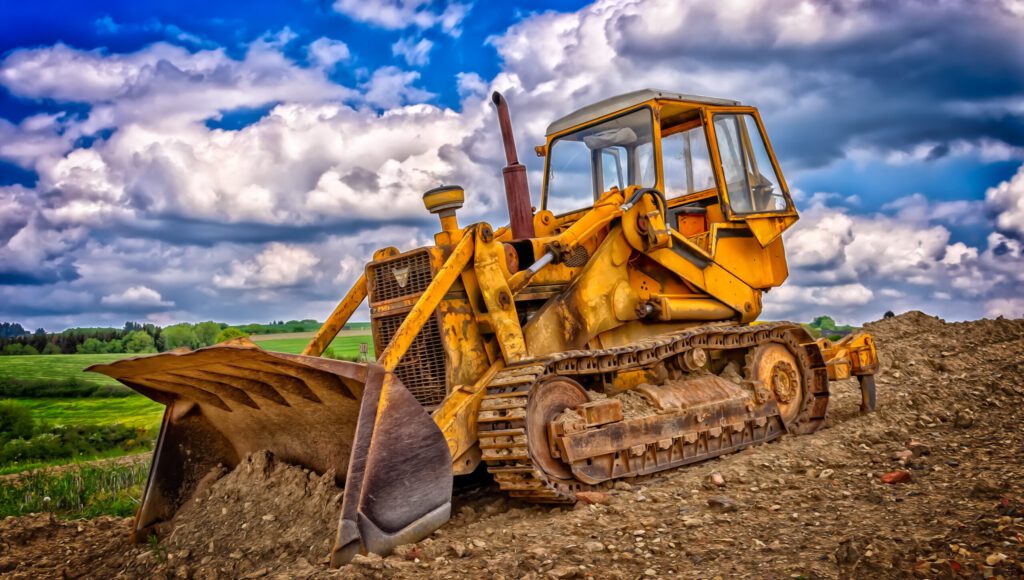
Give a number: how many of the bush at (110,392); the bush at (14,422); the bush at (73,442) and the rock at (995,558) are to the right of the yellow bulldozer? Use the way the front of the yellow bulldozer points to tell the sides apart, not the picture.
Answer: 3

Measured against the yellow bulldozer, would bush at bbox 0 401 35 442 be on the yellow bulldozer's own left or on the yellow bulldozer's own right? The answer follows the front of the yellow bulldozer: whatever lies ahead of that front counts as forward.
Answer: on the yellow bulldozer's own right

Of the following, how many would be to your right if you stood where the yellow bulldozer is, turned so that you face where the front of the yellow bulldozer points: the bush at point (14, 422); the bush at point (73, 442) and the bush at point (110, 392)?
3

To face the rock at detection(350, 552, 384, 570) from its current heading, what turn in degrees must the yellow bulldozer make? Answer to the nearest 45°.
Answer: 0° — it already faces it

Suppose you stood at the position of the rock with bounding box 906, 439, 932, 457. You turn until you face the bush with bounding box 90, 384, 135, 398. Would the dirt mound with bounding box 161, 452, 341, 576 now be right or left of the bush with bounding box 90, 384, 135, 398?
left

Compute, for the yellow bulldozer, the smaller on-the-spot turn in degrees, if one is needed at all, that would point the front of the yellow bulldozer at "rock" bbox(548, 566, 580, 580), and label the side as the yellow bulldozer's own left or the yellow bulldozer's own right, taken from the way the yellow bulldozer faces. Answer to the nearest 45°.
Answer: approximately 45° to the yellow bulldozer's own left

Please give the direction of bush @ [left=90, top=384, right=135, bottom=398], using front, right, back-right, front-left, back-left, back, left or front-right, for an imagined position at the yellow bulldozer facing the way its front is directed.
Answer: right

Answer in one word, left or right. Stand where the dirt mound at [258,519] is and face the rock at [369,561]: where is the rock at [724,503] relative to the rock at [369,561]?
left

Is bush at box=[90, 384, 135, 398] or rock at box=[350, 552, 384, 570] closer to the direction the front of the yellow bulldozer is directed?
the rock

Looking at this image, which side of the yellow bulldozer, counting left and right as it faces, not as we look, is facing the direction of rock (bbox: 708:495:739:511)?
left

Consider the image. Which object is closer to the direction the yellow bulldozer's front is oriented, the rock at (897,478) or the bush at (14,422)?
the bush

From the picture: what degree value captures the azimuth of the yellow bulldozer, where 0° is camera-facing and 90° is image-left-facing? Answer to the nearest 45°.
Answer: approximately 45°
